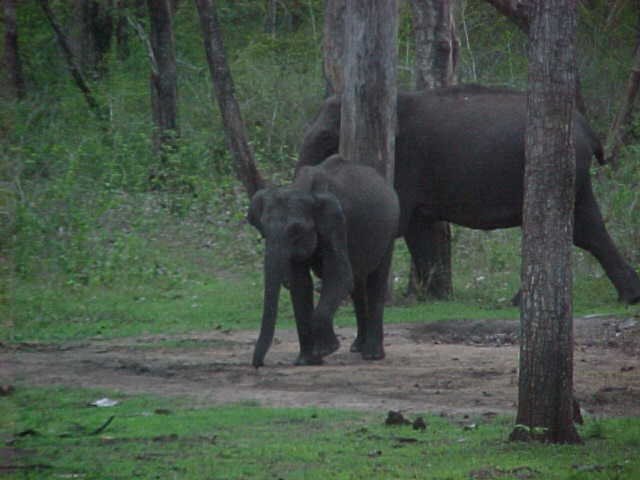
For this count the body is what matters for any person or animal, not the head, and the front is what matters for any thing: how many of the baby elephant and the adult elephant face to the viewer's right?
0

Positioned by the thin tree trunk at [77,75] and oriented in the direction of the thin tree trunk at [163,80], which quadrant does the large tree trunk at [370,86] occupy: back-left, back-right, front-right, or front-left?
front-right

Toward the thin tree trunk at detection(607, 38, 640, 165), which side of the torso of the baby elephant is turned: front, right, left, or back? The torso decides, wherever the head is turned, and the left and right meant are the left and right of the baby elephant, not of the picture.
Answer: back

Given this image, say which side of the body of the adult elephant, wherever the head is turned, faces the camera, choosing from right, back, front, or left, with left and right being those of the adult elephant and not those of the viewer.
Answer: left

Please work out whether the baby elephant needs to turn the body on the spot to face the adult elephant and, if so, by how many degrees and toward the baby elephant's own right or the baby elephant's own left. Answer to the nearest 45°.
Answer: approximately 180°

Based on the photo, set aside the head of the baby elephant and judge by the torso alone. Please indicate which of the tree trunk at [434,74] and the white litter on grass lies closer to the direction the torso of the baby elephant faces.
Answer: the white litter on grass

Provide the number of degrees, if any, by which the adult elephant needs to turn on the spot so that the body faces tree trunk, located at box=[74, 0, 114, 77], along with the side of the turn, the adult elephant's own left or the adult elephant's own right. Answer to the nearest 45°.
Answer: approximately 45° to the adult elephant's own right

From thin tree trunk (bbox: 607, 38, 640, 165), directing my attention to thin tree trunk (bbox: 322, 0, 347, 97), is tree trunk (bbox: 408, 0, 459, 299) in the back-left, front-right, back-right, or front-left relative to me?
front-left

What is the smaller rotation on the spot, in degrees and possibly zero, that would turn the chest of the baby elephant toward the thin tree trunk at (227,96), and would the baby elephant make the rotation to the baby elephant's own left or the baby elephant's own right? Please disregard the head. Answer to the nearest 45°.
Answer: approximately 135° to the baby elephant's own right

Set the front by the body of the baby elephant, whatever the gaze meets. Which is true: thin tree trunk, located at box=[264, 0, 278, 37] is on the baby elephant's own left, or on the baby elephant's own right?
on the baby elephant's own right

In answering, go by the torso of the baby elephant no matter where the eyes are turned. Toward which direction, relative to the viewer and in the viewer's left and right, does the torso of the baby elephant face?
facing the viewer and to the left of the viewer

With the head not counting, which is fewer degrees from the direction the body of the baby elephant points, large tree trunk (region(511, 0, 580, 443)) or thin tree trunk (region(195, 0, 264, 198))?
the large tree trunk

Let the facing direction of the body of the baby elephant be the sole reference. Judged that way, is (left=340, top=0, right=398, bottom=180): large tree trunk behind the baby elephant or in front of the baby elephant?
behind

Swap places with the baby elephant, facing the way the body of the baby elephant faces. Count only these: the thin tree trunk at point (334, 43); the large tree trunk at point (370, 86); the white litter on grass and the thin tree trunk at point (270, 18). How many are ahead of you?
1

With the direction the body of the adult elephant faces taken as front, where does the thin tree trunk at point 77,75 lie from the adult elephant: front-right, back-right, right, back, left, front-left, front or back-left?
front-right
